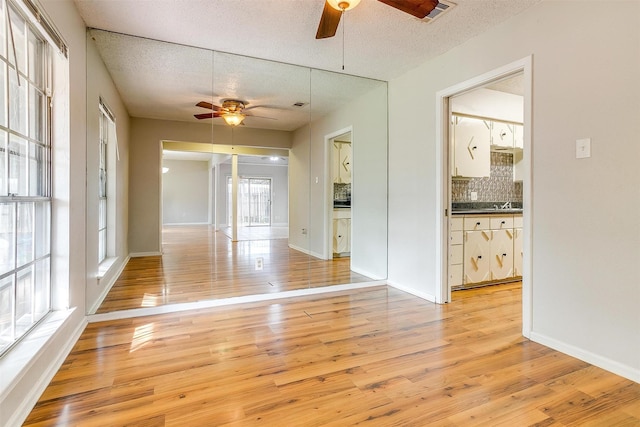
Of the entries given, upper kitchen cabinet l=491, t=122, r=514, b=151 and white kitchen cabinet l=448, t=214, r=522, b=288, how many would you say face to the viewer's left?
0

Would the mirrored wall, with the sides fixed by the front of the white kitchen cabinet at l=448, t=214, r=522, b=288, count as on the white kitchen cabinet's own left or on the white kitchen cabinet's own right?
on the white kitchen cabinet's own right

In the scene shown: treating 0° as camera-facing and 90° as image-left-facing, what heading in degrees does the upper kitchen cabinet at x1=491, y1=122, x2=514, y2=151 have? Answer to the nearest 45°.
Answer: approximately 315°

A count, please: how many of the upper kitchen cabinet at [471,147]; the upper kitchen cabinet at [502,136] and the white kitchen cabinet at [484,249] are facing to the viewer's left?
0

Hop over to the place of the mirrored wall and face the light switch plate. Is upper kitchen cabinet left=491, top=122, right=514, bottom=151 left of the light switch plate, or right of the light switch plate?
left

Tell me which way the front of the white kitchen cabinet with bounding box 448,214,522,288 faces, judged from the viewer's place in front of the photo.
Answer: facing the viewer and to the right of the viewer
